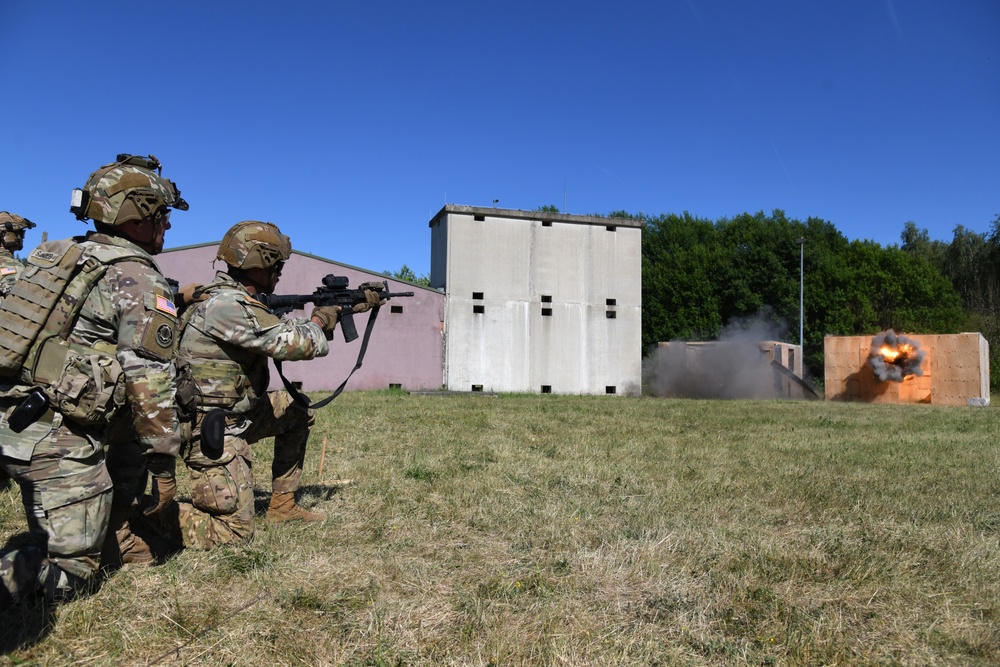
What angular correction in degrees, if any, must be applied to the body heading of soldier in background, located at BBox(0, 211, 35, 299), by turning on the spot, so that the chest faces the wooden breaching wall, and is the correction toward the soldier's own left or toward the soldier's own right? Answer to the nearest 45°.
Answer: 0° — they already face it

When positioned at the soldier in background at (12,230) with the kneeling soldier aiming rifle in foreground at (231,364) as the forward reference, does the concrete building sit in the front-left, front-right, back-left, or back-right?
back-left

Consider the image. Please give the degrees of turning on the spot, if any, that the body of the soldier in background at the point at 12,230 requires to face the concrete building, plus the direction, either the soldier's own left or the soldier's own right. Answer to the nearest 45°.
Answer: approximately 45° to the soldier's own left

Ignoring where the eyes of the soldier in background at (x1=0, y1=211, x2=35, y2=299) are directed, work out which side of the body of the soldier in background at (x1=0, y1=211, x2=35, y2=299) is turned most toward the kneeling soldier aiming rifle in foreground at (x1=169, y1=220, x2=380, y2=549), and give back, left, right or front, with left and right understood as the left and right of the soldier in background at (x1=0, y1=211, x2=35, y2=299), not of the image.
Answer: right

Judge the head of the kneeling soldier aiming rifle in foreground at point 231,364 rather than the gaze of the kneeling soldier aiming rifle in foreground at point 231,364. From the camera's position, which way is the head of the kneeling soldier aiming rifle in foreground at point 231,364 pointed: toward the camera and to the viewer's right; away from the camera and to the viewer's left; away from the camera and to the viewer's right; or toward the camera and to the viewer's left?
away from the camera and to the viewer's right

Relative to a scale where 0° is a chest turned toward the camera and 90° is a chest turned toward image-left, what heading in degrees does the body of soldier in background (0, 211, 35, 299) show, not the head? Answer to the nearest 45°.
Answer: approximately 270°
